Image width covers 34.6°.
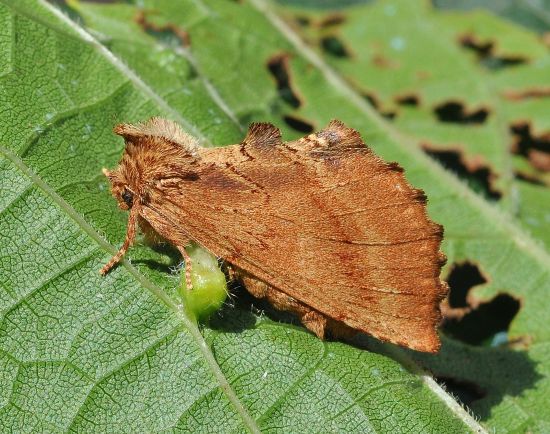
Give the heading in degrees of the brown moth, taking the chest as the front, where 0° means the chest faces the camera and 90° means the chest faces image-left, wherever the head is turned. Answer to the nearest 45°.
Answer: approximately 90°
